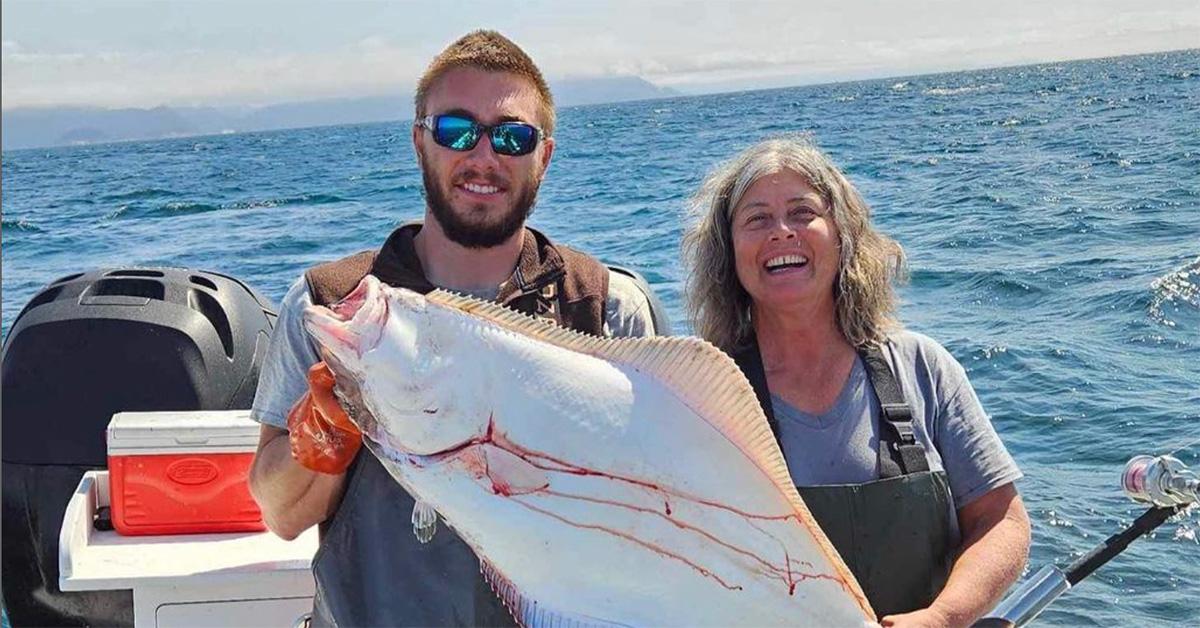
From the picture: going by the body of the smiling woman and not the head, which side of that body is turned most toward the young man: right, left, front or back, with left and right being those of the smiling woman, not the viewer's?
right

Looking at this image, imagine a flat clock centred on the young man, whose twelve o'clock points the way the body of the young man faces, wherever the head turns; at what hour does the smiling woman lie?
The smiling woman is roughly at 9 o'clock from the young man.

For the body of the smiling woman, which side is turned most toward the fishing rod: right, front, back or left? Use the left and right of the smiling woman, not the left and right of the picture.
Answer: left

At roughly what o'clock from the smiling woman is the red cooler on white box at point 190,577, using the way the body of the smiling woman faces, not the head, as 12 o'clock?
The red cooler on white box is roughly at 3 o'clock from the smiling woman.

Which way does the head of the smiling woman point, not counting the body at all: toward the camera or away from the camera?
toward the camera

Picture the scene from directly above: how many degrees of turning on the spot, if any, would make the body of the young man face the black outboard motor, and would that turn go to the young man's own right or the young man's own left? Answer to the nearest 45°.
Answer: approximately 135° to the young man's own right

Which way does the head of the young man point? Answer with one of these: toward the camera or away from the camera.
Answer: toward the camera

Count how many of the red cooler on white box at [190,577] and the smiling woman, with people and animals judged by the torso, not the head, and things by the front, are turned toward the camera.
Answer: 2

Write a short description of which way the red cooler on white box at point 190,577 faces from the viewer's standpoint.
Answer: facing the viewer

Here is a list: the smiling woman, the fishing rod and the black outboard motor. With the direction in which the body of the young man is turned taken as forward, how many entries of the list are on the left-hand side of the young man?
2

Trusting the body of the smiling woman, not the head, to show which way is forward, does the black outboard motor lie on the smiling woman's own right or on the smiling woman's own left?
on the smiling woman's own right

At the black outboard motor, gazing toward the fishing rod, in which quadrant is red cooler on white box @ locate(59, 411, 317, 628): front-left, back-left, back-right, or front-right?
front-right

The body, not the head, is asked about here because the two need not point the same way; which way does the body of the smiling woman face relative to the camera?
toward the camera
